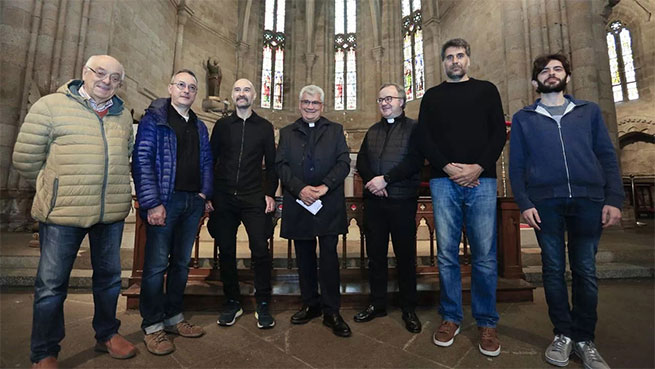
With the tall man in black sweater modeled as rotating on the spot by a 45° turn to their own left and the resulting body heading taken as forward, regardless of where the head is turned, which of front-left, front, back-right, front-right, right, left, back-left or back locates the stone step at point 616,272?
left

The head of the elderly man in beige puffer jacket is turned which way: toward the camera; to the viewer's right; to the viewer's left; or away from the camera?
toward the camera

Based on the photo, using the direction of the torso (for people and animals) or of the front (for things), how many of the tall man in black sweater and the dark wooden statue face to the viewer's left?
0

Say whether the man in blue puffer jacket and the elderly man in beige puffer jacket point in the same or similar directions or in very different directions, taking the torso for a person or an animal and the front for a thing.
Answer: same or similar directions

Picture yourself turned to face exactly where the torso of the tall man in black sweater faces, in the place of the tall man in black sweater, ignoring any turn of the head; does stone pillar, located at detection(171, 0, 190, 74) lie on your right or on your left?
on your right

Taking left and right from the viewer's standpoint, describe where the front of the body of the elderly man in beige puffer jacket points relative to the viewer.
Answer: facing the viewer and to the right of the viewer

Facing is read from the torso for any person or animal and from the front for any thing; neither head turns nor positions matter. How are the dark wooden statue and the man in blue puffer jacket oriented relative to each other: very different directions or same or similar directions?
same or similar directions

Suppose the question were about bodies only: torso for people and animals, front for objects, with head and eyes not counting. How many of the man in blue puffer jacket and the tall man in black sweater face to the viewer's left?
0

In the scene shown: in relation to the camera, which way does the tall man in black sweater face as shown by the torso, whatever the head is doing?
toward the camera

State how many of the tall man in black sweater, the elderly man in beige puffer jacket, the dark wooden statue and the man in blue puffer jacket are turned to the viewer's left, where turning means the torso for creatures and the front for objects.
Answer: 0

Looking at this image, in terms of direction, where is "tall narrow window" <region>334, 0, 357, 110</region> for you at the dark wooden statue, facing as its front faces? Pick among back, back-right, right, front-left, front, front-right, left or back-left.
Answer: back-left

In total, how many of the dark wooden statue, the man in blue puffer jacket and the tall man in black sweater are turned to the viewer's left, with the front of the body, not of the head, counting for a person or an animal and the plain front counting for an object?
0

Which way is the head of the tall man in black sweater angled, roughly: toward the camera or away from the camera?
toward the camera

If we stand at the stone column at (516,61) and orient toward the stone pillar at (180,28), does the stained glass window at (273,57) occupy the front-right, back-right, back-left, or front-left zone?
front-right
